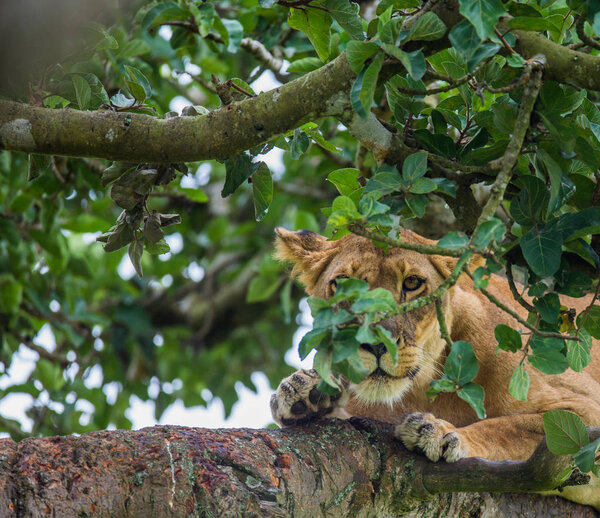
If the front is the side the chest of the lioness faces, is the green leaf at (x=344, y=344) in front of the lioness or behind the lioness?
in front

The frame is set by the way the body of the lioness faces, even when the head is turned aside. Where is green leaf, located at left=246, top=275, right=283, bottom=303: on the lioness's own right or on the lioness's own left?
on the lioness's own right

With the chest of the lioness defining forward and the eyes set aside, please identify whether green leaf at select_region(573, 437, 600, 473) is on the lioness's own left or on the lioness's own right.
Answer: on the lioness's own left

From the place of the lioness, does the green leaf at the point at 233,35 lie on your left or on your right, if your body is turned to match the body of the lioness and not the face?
on your right

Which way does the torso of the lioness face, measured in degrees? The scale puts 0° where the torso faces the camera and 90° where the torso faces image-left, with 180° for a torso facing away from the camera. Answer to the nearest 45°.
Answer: approximately 45°
